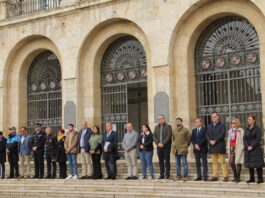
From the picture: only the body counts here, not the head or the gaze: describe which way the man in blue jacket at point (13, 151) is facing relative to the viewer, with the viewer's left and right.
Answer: facing the viewer and to the left of the viewer

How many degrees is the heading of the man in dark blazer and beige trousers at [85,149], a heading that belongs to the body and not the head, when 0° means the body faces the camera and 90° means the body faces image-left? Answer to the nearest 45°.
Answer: approximately 45°

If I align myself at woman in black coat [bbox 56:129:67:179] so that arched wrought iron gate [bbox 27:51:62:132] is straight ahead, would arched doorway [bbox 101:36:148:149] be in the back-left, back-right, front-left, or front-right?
front-right

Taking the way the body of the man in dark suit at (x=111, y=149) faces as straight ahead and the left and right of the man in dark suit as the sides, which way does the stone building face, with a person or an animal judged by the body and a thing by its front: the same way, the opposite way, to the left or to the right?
the same way

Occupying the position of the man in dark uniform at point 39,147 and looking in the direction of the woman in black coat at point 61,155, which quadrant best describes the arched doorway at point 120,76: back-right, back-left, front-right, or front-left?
front-left

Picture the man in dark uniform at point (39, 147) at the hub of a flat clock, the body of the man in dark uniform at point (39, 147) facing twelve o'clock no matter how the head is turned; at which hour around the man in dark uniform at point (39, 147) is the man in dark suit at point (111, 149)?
the man in dark suit at point (111, 149) is roughly at 9 o'clock from the man in dark uniform at point (39, 147).

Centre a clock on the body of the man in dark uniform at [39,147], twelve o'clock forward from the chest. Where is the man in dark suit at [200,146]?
the man in dark suit at [200,146] is roughly at 9 o'clock from the man in dark uniform at [39,147].

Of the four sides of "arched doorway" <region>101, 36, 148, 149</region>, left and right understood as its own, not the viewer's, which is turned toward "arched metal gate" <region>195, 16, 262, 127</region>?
left

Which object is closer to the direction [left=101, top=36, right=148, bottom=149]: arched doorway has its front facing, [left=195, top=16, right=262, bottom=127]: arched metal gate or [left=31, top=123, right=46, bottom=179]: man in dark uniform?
the man in dark uniform

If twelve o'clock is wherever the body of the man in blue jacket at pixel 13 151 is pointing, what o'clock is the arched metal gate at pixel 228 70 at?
The arched metal gate is roughly at 8 o'clock from the man in blue jacket.

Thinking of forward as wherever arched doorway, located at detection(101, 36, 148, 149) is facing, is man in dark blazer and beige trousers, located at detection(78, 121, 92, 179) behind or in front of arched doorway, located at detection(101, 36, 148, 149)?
in front

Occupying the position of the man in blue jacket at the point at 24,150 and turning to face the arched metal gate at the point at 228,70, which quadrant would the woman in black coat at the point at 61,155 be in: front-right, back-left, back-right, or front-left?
front-right

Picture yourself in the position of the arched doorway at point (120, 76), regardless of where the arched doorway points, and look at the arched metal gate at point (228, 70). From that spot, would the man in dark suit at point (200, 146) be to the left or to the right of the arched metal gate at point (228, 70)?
right

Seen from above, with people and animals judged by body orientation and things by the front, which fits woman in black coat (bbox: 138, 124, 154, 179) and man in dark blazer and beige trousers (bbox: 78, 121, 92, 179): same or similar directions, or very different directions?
same or similar directions

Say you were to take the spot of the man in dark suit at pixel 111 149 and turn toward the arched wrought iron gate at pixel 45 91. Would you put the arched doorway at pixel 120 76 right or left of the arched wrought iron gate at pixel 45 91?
right
